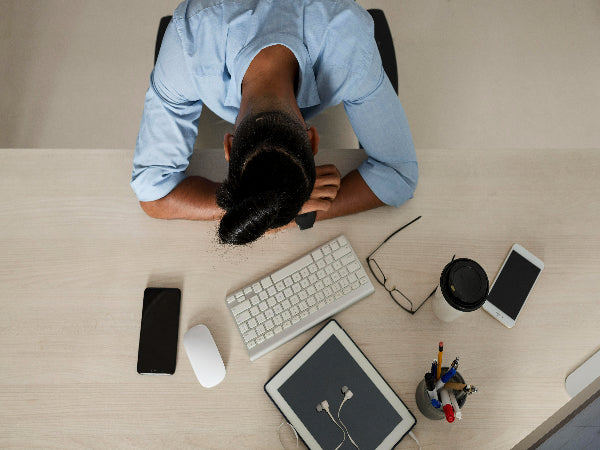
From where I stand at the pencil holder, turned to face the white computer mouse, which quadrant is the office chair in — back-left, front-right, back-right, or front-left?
front-right

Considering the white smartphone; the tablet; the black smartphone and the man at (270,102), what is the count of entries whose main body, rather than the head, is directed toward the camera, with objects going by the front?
4

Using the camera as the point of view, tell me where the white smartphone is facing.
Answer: facing the viewer

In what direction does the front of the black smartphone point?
toward the camera

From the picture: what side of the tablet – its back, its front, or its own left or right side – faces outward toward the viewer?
front

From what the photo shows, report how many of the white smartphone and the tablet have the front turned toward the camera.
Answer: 2
